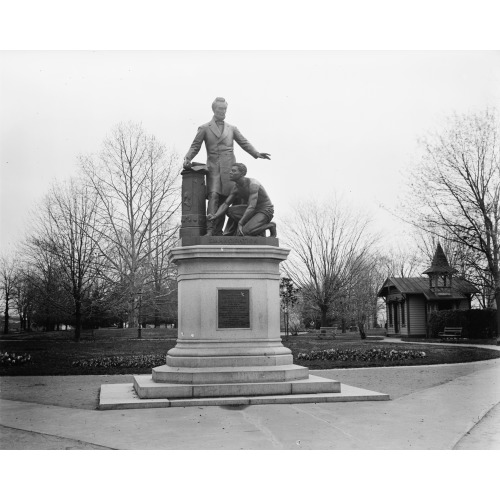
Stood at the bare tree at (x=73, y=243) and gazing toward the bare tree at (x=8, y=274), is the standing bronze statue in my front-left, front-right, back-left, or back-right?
back-left

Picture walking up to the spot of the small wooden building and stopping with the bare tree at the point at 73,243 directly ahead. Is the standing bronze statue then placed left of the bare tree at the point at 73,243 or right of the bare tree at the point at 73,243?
left

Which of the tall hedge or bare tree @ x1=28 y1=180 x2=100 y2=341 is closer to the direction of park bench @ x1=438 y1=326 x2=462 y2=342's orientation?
the bare tree

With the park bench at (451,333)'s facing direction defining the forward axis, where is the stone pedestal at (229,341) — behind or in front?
in front

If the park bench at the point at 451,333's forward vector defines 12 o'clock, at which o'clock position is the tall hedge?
The tall hedge is roughly at 7 o'clock from the park bench.

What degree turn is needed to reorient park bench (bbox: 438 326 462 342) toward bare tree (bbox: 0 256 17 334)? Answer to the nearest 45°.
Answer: approximately 45° to its right

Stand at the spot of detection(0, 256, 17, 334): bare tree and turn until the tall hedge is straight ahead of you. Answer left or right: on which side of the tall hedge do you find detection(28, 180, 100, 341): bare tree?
right

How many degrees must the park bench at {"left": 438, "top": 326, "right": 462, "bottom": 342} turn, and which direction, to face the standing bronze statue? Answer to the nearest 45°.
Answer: approximately 45° to its left

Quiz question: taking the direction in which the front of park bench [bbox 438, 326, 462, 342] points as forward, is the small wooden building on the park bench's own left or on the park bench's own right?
on the park bench's own right

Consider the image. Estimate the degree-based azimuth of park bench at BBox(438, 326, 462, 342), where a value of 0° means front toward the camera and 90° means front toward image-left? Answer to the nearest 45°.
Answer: approximately 45°
